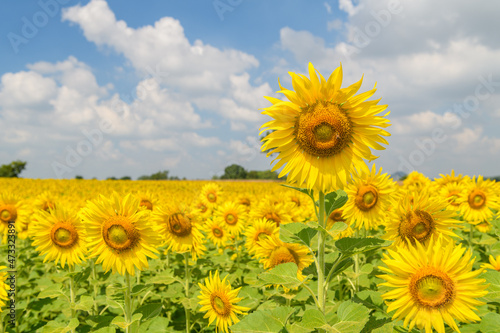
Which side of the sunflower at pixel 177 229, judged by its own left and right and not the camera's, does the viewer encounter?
front

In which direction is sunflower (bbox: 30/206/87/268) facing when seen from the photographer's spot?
facing the viewer

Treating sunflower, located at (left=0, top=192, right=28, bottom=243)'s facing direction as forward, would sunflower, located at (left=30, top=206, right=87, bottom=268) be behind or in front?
in front

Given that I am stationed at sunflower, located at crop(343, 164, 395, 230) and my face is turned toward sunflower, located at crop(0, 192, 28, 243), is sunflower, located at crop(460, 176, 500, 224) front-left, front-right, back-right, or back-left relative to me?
back-right

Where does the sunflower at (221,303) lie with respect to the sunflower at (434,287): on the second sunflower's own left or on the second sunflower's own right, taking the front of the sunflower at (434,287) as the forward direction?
on the second sunflower's own right

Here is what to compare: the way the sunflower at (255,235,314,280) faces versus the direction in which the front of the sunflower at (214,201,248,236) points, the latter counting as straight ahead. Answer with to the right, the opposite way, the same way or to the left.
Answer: the same way

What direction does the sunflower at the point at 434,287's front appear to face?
toward the camera

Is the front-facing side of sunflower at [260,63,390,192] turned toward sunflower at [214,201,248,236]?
no

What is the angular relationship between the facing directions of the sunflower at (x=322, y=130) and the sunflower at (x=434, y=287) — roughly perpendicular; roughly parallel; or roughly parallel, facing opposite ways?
roughly parallel

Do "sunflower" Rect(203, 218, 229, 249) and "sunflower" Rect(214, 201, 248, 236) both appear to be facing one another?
no

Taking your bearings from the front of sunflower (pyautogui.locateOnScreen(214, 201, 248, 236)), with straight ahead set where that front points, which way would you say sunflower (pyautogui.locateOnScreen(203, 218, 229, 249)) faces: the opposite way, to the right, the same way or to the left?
the same way

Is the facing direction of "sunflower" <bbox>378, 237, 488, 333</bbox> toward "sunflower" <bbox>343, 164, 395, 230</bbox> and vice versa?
no

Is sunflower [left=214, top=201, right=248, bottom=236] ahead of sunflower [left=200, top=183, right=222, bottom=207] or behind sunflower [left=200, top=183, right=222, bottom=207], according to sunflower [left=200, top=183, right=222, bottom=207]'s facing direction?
ahead

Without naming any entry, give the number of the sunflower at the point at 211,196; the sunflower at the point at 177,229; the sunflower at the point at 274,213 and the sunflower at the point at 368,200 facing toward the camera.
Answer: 4

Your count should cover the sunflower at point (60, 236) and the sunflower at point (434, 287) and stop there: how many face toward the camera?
2

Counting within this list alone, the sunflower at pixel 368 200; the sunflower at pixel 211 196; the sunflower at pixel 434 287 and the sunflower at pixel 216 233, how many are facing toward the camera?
4

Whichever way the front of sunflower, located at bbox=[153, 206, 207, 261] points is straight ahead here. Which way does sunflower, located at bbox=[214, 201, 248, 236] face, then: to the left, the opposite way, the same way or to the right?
the same way

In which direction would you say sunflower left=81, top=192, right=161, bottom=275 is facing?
toward the camera

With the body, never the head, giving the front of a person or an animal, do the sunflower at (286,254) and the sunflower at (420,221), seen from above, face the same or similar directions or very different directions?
same or similar directions

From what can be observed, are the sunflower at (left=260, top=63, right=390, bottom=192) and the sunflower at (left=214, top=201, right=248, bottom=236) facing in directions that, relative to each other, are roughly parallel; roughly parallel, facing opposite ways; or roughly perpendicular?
roughly parallel
